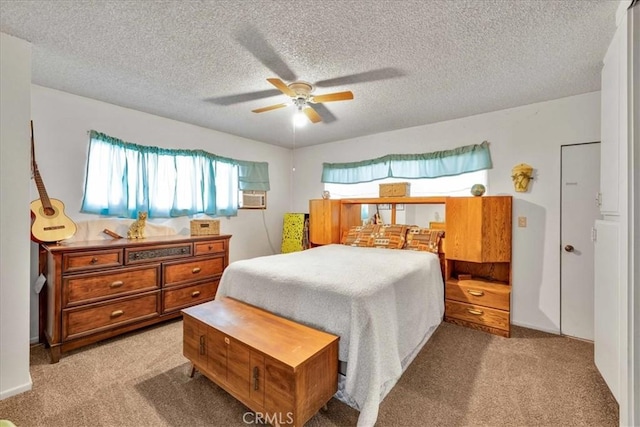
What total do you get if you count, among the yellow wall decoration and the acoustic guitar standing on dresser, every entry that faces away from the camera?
0

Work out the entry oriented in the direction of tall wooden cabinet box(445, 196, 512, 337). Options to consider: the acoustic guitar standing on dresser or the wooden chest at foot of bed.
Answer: the acoustic guitar standing on dresser

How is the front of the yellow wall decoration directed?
toward the camera

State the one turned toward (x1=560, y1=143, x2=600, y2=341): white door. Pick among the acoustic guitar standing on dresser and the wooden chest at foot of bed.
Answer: the acoustic guitar standing on dresser

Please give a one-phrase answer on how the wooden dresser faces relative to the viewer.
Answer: facing the viewer and to the right of the viewer

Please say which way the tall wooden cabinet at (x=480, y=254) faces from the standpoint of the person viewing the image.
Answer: facing the viewer and to the left of the viewer

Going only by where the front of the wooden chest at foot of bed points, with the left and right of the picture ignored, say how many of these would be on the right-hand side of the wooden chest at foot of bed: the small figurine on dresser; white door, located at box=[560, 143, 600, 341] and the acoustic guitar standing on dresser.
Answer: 2

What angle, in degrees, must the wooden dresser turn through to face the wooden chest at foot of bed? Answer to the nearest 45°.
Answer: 0° — it already faces it

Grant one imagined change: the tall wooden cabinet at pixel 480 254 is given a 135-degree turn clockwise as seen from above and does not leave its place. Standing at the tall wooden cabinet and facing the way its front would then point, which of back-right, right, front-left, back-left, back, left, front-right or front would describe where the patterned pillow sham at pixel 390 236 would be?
left

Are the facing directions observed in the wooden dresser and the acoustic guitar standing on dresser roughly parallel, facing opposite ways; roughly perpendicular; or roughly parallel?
roughly parallel

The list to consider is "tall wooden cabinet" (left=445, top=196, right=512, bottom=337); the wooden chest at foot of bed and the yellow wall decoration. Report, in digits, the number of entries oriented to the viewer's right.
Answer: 0

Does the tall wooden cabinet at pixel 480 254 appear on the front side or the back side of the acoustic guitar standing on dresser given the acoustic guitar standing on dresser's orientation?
on the front side

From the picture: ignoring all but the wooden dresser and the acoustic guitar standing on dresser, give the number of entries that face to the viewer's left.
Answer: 0

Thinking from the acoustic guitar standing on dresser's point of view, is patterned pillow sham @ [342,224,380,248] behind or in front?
in front

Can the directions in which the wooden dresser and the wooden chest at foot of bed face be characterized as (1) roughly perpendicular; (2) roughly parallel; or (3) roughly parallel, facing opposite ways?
roughly perpendicular

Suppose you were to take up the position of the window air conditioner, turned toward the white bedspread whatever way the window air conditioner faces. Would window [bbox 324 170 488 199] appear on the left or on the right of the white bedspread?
left

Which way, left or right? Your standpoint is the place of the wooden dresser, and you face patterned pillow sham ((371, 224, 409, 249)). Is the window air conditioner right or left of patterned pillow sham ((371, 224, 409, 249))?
left

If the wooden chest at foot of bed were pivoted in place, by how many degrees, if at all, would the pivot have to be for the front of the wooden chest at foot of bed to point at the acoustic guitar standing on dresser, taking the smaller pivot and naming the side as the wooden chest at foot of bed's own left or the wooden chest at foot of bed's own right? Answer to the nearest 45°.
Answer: approximately 90° to the wooden chest at foot of bed's own right
